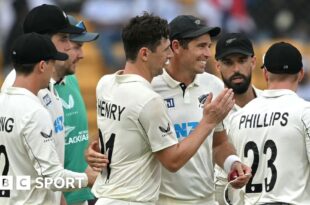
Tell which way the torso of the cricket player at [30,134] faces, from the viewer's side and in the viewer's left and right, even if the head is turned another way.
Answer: facing away from the viewer and to the right of the viewer

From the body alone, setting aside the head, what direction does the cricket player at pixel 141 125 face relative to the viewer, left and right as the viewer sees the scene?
facing away from the viewer and to the right of the viewer

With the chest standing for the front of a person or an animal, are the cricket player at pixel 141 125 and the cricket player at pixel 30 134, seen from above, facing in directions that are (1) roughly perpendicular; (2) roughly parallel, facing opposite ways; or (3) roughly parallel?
roughly parallel

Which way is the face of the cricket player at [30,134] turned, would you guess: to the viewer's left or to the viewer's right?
to the viewer's right

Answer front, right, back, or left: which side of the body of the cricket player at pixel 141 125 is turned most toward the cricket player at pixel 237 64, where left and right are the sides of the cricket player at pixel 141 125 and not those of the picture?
front

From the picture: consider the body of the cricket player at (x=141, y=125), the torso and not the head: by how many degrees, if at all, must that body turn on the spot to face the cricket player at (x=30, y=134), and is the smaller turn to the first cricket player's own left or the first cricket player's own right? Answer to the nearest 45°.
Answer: approximately 135° to the first cricket player's own left

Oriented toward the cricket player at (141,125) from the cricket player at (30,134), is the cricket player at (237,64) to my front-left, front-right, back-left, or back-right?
front-left

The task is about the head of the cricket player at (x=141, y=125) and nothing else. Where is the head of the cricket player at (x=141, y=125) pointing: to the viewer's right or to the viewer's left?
to the viewer's right

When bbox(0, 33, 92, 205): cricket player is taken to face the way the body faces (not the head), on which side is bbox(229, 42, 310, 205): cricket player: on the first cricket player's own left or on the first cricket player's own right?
on the first cricket player's own right
